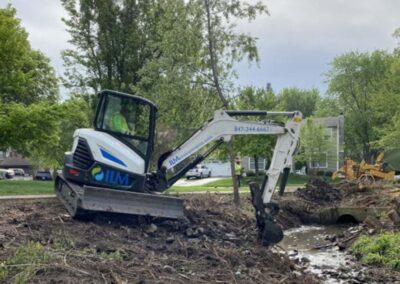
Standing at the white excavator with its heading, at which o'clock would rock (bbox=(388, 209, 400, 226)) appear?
The rock is roughly at 11 o'clock from the white excavator.

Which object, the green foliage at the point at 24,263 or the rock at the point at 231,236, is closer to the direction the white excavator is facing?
the rock

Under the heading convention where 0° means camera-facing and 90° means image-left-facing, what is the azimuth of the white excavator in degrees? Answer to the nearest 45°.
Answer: approximately 270°

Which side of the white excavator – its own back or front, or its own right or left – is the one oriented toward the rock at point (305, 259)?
front

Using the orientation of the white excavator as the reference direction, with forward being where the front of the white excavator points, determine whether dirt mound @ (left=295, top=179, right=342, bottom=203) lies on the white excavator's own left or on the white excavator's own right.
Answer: on the white excavator's own left

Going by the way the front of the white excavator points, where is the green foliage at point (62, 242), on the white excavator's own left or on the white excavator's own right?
on the white excavator's own right

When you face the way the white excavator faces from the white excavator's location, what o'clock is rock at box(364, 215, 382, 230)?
The rock is roughly at 11 o'clock from the white excavator.

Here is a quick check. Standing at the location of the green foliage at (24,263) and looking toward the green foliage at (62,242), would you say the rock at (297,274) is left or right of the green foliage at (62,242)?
right
